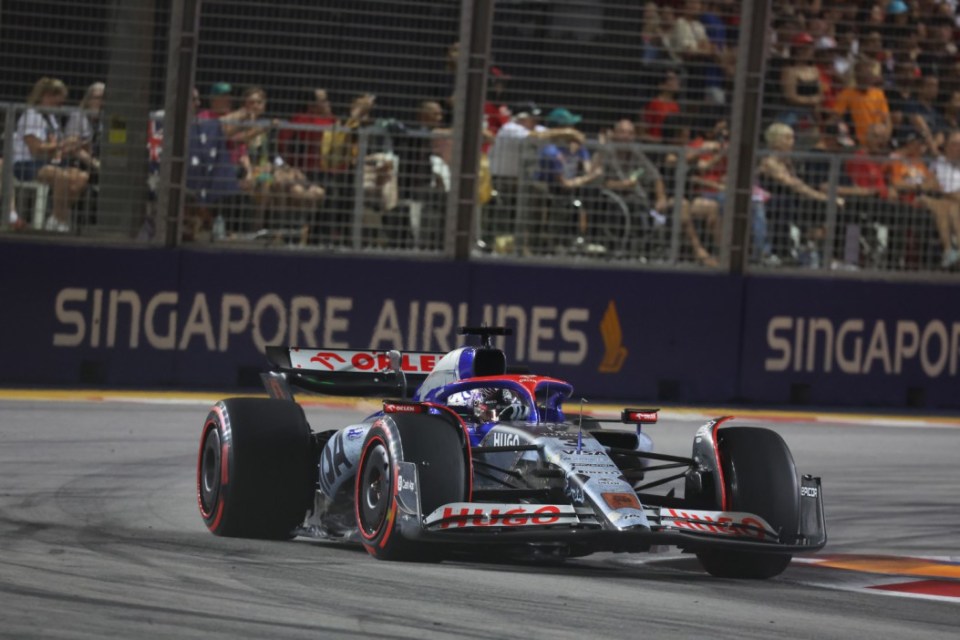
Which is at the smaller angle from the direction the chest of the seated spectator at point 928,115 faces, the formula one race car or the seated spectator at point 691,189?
the formula one race car

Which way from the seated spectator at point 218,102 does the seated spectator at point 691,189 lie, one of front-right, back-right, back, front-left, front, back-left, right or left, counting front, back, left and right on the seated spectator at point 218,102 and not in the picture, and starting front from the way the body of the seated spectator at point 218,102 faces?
front-left

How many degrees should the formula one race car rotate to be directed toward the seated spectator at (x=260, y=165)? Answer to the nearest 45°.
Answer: approximately 135° to its left

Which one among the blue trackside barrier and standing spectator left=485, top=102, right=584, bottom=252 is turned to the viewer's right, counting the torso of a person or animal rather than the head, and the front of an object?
the standing spectator

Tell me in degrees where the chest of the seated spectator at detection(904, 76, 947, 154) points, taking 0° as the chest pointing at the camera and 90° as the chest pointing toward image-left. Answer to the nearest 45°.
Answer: approximately 315°

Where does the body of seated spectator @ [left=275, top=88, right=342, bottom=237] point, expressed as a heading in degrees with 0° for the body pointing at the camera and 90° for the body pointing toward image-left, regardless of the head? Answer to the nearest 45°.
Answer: approximately 315°

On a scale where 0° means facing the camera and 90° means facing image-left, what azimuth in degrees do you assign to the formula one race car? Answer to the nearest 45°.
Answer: approximately 315°

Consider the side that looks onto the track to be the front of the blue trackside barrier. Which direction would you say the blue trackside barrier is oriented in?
toward the camera

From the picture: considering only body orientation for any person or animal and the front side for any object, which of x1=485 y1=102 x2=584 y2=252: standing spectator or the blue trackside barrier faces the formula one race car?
the blue trackside barrier
